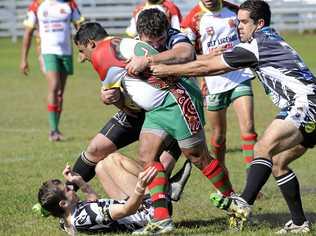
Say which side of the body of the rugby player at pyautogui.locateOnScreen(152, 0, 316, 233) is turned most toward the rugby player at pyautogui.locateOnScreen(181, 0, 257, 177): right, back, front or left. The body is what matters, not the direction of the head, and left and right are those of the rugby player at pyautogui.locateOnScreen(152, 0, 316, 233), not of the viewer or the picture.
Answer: right

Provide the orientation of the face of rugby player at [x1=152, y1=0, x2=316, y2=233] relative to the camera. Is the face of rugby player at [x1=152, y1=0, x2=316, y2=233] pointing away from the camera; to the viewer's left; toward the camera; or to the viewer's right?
to the viewer's left

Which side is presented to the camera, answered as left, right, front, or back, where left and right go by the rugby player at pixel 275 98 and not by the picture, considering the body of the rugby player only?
left

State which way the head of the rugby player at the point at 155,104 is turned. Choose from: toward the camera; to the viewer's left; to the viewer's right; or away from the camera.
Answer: to the viewer's left

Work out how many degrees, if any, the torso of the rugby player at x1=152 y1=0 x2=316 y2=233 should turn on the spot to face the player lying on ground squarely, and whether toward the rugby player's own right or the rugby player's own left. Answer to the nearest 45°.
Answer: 0° — they already face them

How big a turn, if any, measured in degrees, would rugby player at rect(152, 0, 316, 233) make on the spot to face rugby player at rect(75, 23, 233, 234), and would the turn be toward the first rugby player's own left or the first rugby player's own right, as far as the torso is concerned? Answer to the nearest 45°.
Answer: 0° — they already face them

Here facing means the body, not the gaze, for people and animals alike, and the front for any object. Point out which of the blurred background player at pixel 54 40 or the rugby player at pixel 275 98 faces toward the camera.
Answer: the blurred background player

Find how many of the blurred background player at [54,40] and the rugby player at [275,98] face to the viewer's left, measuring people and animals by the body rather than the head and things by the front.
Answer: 1

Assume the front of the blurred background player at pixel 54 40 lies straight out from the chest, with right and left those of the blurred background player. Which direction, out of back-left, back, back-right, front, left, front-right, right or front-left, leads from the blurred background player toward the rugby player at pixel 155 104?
front

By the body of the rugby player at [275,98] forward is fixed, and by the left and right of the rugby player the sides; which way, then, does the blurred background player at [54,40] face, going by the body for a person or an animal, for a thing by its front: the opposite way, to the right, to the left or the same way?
to the left

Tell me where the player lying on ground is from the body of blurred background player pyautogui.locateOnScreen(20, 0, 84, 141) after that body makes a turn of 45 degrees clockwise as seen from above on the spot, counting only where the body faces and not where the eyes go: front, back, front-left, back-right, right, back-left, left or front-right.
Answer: front-left

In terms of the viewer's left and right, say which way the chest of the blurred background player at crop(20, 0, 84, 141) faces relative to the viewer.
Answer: facing the viewer
